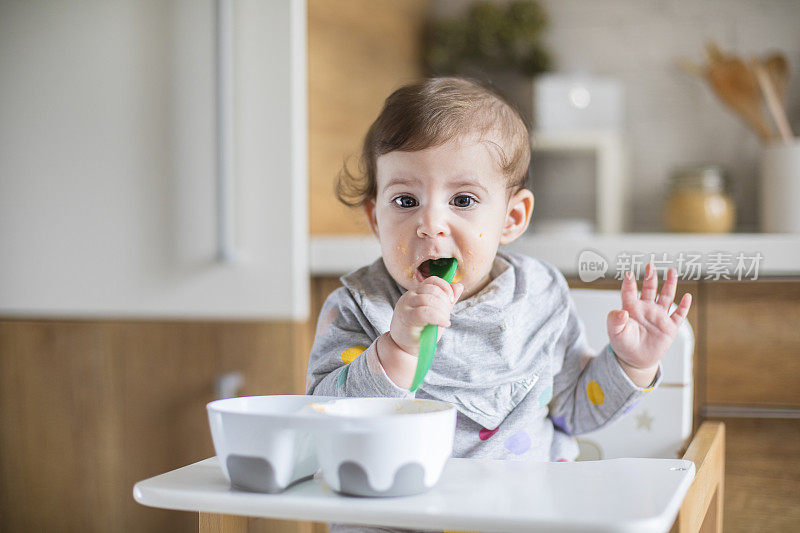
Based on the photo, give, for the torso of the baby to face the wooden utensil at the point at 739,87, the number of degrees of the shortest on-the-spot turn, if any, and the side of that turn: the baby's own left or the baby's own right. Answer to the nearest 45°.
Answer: approximately 135° to the baby's own left

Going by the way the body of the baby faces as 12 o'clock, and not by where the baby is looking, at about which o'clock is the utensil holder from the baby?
The utensil holder is roughly at 7 o'clock from the baby.

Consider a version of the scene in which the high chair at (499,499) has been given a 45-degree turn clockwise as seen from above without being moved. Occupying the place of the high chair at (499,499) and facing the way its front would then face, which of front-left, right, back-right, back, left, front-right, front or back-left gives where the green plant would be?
right

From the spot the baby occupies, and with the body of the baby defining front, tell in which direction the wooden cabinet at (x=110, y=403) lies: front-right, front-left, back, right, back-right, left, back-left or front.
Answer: back-right
